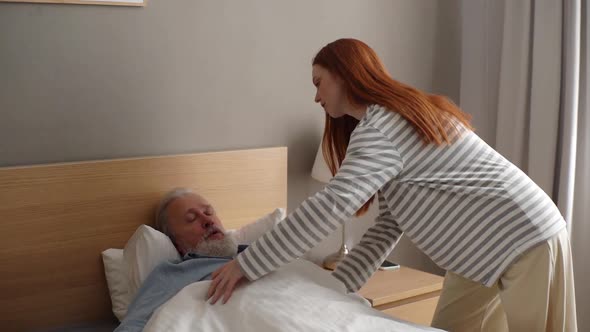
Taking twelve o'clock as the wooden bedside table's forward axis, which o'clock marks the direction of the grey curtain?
The grey curtain is roughly at 9 o'clock from the wooden bedside table.

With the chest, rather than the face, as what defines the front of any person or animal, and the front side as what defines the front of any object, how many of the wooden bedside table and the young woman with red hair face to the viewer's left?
1

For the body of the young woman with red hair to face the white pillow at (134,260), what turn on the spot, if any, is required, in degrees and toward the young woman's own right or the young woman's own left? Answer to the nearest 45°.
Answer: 0° — they already face it

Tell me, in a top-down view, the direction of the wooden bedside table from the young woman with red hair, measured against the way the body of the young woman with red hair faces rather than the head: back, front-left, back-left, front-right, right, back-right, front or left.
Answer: right

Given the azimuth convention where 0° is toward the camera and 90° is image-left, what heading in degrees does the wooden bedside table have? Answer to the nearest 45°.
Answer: approximately 315°

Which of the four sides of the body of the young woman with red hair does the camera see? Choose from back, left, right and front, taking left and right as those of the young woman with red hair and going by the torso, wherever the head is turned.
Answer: left

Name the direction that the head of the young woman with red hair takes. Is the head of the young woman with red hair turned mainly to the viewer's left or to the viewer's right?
to the viewer's left

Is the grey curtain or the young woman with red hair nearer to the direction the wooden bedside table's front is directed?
the young woman with red hair

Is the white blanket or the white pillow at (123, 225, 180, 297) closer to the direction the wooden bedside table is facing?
the white blanket

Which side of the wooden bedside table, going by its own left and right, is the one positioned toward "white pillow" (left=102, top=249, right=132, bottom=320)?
right

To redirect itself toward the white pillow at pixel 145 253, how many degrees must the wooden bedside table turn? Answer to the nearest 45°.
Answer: approximately 90° to its right
